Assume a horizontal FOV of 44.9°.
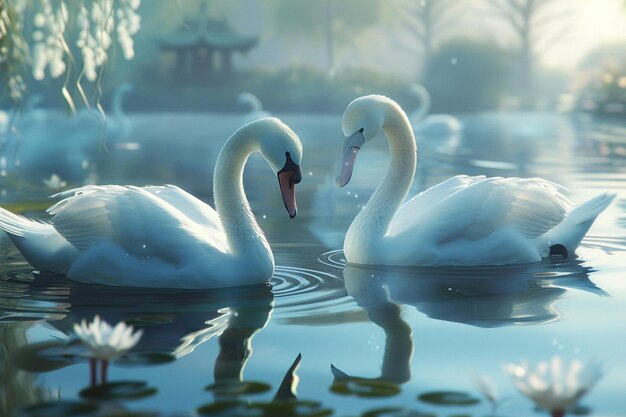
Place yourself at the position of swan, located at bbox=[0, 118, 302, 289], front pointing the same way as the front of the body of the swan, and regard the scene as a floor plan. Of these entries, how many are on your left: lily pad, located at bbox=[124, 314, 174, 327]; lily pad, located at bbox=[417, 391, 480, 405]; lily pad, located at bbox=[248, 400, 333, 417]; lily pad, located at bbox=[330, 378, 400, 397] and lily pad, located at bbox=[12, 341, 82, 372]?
0

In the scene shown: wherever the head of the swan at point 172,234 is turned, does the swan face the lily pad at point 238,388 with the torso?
no

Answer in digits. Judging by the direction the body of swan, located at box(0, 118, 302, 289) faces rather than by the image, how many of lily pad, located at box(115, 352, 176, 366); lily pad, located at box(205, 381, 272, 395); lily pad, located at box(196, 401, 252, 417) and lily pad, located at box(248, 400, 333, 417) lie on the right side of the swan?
4

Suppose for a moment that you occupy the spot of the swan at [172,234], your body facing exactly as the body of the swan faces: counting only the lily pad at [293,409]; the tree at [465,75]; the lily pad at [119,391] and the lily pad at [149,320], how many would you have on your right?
3

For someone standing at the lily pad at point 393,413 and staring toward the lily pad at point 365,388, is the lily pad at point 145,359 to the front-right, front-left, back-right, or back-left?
front-left

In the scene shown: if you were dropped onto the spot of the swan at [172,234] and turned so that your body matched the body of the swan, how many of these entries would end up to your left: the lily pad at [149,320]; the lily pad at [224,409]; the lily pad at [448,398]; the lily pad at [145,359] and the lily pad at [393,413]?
0

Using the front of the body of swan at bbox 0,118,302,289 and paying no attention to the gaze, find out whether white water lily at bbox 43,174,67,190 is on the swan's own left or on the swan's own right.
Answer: on the swan's own left

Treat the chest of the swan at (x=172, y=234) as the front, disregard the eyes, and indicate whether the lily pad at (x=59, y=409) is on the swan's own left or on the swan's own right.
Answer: on the swan's own right

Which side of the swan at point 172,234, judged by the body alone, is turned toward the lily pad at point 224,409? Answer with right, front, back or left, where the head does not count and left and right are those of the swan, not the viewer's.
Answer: right

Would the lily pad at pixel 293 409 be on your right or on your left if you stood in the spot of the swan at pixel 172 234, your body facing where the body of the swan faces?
on your right

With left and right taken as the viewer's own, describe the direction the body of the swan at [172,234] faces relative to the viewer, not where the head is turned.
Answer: facing to the right of the viewer

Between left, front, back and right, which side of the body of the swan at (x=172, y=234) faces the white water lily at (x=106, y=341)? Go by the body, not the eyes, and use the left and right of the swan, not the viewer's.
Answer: right

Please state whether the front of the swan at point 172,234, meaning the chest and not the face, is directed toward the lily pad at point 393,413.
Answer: no

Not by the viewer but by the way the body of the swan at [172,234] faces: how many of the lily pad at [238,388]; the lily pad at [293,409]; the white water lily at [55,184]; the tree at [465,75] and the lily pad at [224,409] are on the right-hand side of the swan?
3

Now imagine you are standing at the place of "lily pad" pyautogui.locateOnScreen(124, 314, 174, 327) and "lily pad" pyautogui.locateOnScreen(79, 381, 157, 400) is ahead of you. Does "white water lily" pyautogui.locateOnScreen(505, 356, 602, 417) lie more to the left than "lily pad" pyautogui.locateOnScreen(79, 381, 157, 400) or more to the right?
left

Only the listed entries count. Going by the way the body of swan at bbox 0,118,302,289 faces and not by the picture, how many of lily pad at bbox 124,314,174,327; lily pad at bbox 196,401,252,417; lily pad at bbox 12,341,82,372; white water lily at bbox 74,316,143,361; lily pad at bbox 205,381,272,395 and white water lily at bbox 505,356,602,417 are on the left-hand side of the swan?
0

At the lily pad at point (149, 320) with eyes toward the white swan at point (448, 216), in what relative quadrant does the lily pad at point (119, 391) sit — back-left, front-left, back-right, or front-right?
back-right

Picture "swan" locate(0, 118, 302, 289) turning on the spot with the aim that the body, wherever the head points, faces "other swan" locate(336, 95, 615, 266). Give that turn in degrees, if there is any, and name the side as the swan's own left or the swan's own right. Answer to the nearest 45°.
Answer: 0° — it already faces it

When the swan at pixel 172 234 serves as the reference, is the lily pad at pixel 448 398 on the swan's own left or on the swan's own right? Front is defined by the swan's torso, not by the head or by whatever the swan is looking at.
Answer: on the swan's own right

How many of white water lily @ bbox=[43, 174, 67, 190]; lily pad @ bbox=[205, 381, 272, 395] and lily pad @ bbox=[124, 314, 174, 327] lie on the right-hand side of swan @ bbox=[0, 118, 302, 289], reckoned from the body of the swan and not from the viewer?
2
